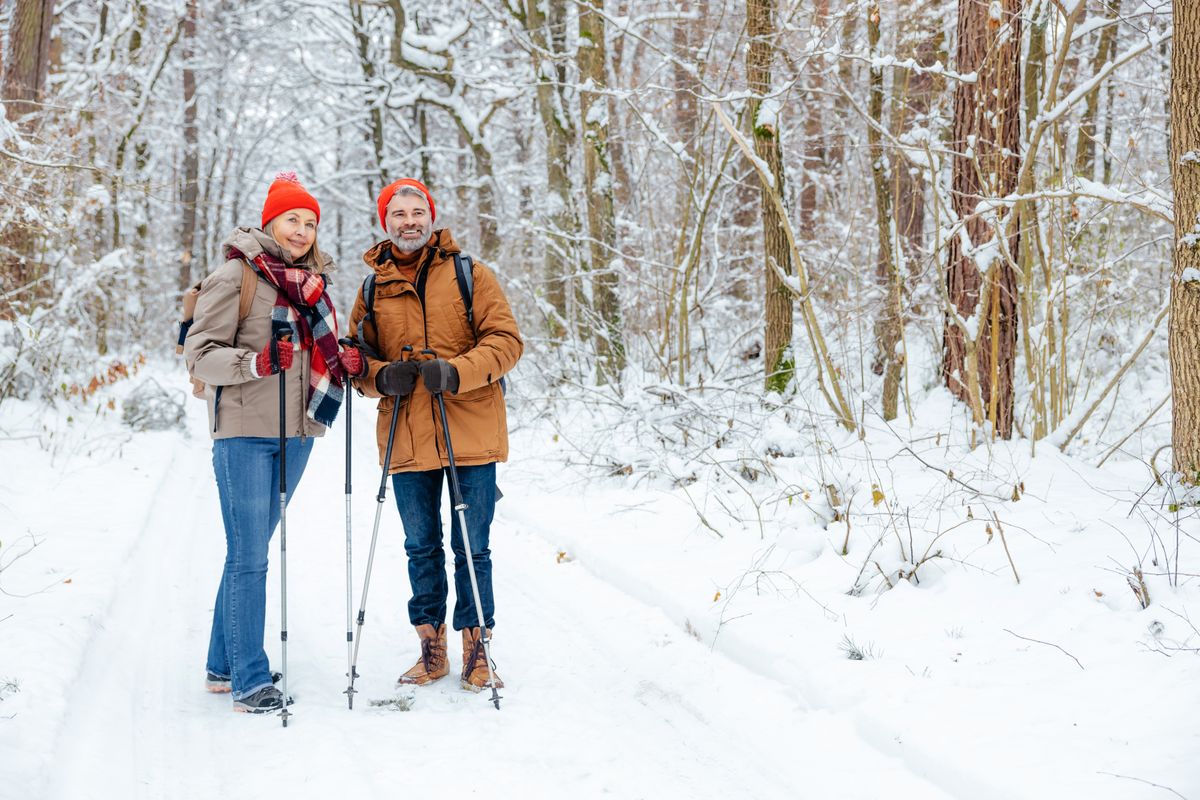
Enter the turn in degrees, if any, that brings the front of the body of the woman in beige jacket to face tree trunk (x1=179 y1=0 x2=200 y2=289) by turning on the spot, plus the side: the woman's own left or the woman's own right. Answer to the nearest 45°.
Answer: approximately 135° to the woman's own left

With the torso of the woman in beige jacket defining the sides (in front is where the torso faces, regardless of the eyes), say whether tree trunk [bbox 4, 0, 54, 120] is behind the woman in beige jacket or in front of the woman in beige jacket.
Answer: behind

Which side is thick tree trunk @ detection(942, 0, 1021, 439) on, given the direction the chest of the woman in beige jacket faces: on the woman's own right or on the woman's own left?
on the woman's own left

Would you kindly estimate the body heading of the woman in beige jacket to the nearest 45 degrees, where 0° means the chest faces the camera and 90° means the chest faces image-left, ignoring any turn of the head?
approximately 315°

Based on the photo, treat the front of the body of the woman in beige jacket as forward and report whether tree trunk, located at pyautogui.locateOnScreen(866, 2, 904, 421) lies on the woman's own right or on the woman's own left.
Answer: on the woman's own left

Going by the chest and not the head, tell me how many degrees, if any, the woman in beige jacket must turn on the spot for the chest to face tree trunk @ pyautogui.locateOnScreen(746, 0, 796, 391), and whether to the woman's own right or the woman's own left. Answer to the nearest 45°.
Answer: approximately 90° to the woman's own left
